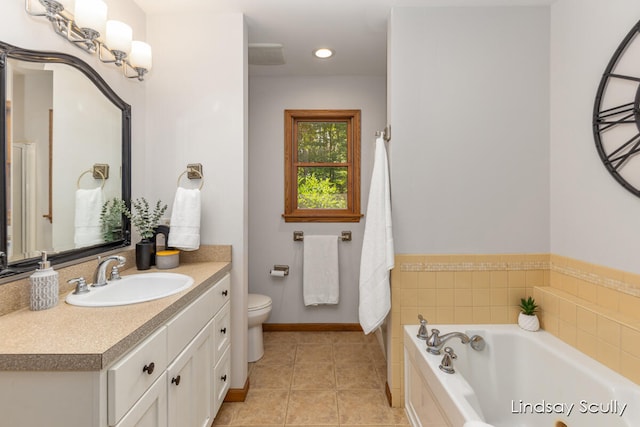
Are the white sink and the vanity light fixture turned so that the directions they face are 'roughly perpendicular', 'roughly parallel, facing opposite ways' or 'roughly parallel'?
roughly parallel

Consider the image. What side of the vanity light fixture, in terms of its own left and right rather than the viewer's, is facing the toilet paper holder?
left

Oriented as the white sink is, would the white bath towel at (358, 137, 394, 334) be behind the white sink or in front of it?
in front

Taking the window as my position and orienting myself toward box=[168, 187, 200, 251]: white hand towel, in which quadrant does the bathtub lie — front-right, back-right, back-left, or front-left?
front-left

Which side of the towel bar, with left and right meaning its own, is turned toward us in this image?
front

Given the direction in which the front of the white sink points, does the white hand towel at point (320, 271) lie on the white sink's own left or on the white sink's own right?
on the white sink's own left

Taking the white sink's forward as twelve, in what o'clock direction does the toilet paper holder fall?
The toilet paper holder is roughly at 9 o'clock from the white sink.

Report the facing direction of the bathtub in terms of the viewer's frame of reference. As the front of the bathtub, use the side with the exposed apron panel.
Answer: facing the viewer and to the left of the viewer

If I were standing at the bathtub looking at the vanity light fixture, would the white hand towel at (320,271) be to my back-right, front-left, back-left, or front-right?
front-right

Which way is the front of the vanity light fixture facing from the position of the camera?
facing the viewer and to the right of the viewer

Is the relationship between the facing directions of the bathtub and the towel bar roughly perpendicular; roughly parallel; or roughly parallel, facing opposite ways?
roughly perpendicular

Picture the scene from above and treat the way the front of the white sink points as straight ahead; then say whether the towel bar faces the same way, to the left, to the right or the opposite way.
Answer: to the right

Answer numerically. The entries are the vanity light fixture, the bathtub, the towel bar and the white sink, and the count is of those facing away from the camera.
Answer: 0

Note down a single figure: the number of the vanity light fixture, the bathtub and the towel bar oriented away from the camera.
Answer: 0

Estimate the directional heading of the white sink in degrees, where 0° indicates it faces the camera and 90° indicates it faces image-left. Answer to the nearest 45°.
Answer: approximately 315°

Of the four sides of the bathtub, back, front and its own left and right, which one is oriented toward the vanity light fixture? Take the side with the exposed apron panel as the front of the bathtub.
front
